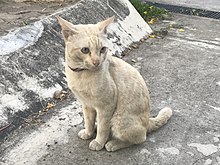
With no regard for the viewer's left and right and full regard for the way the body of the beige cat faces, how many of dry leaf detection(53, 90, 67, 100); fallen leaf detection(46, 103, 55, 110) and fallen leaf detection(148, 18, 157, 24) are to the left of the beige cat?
0

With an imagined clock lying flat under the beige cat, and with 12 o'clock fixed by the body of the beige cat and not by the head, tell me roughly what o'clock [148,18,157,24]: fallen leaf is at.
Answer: The fallen leaf is roughly at 5 o'clock from the beige cat.

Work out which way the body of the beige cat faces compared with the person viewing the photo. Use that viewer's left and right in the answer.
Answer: facing the viewer and to the left of the viewer

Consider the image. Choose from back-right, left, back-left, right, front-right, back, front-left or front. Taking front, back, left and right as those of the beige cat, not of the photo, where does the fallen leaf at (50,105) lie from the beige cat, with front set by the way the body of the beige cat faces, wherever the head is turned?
right

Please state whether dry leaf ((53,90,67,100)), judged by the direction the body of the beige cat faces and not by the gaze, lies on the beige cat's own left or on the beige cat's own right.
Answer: on the beige cat's own right

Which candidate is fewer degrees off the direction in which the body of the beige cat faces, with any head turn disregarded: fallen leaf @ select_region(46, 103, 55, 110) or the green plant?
the fallen leaf
